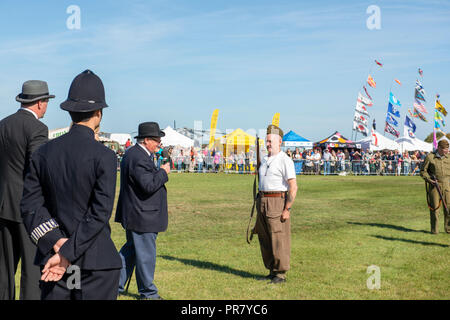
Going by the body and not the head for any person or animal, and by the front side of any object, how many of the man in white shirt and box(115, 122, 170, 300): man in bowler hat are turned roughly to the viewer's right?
1

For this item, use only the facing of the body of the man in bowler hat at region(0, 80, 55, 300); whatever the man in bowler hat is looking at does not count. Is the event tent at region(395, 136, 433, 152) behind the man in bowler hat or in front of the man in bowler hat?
in front

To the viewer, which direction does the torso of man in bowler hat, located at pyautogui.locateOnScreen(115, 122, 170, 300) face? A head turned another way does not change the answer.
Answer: to the viewer's right

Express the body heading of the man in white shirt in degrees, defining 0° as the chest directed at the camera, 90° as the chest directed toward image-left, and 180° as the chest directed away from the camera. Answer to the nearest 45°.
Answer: approximately 45°

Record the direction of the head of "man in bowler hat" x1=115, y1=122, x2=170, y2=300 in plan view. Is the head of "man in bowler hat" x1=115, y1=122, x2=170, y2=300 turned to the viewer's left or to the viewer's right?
to the viewer's right

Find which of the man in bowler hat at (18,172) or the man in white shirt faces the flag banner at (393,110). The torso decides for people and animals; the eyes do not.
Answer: the man in bowler hat

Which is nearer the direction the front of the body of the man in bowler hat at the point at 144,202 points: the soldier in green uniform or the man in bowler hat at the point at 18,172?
the soldier in green uniform

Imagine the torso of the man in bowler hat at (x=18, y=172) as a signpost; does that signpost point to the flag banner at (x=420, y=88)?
yes

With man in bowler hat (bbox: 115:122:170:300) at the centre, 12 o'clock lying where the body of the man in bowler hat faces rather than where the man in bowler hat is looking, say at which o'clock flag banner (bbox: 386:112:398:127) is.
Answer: The flag banner is roughly at 10 o'clock from the man in bowler hat.

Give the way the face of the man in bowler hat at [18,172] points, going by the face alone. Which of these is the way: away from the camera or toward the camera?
away from the camera

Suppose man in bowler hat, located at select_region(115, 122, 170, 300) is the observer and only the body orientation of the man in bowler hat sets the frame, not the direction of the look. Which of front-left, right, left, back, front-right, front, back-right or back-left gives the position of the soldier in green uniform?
front-left

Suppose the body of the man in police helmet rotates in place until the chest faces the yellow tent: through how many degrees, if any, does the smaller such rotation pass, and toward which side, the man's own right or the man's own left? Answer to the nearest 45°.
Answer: approximately 45° to the man's own left
